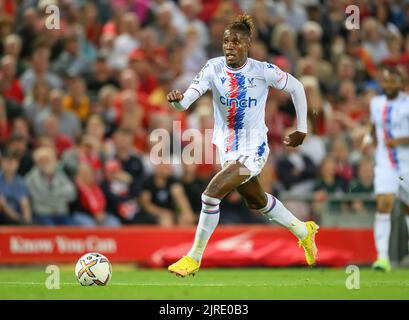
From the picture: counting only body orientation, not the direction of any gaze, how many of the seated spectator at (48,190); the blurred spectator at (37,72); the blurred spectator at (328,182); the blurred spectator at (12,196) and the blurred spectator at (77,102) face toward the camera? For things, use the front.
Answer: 5

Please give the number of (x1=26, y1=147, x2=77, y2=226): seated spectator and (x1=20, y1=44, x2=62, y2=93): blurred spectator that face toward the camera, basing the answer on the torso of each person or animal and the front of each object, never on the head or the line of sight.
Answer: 2

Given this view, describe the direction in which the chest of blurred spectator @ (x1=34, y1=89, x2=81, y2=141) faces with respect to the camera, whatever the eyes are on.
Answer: toward the camera

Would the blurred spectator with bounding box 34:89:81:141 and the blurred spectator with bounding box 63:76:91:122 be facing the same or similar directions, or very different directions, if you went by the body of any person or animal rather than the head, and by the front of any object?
same or similar directions

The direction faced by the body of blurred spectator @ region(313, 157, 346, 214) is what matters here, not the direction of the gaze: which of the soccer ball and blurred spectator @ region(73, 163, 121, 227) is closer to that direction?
the soccer ball

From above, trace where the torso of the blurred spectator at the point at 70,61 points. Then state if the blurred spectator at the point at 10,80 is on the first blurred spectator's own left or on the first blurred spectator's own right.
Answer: on the first blurred spectator's own right

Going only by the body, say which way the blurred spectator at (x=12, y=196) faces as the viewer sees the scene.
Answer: toward the camera

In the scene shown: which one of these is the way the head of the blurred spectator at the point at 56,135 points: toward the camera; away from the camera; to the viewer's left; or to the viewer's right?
toward the camera

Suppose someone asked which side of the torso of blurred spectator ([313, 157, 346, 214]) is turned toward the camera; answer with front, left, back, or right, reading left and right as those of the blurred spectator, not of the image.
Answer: front

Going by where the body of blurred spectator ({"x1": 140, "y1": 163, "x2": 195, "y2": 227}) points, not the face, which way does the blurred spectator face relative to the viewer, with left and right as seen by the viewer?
facing the viewer

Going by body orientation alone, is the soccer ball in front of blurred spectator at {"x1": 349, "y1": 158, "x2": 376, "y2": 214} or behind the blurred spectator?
in front

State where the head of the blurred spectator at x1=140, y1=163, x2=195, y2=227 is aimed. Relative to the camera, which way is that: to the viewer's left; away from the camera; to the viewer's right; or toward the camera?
toward the camera

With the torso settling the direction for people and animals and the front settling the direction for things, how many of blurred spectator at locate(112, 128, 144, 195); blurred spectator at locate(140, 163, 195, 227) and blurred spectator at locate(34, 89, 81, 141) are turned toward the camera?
3

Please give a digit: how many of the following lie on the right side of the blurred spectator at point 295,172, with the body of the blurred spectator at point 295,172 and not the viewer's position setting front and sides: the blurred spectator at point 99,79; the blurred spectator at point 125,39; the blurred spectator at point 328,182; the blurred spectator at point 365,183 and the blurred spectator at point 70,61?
3
